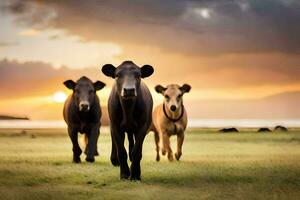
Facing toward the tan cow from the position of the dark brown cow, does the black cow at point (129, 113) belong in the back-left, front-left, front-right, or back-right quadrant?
front-right

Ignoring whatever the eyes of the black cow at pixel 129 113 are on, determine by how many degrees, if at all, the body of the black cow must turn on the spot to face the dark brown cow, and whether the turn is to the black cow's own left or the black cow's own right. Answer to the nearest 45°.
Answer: approximately 180°

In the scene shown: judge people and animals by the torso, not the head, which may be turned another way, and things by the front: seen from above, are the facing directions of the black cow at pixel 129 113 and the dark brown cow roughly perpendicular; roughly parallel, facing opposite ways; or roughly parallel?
roughly parallel

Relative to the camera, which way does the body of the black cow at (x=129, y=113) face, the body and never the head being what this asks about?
toward the camera

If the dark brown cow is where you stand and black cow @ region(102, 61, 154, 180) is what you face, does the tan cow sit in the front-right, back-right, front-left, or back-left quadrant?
front-left

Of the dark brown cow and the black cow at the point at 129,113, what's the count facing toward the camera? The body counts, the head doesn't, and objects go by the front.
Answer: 2

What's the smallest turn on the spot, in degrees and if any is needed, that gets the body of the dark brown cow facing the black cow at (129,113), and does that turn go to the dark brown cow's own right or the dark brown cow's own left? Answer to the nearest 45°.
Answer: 0° — it already faces it

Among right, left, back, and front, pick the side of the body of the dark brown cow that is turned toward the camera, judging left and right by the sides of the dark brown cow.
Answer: front

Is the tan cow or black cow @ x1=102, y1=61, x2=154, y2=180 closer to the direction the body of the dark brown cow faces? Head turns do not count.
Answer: the black cow

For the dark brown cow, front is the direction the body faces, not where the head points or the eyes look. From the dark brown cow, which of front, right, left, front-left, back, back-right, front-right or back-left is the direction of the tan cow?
left
